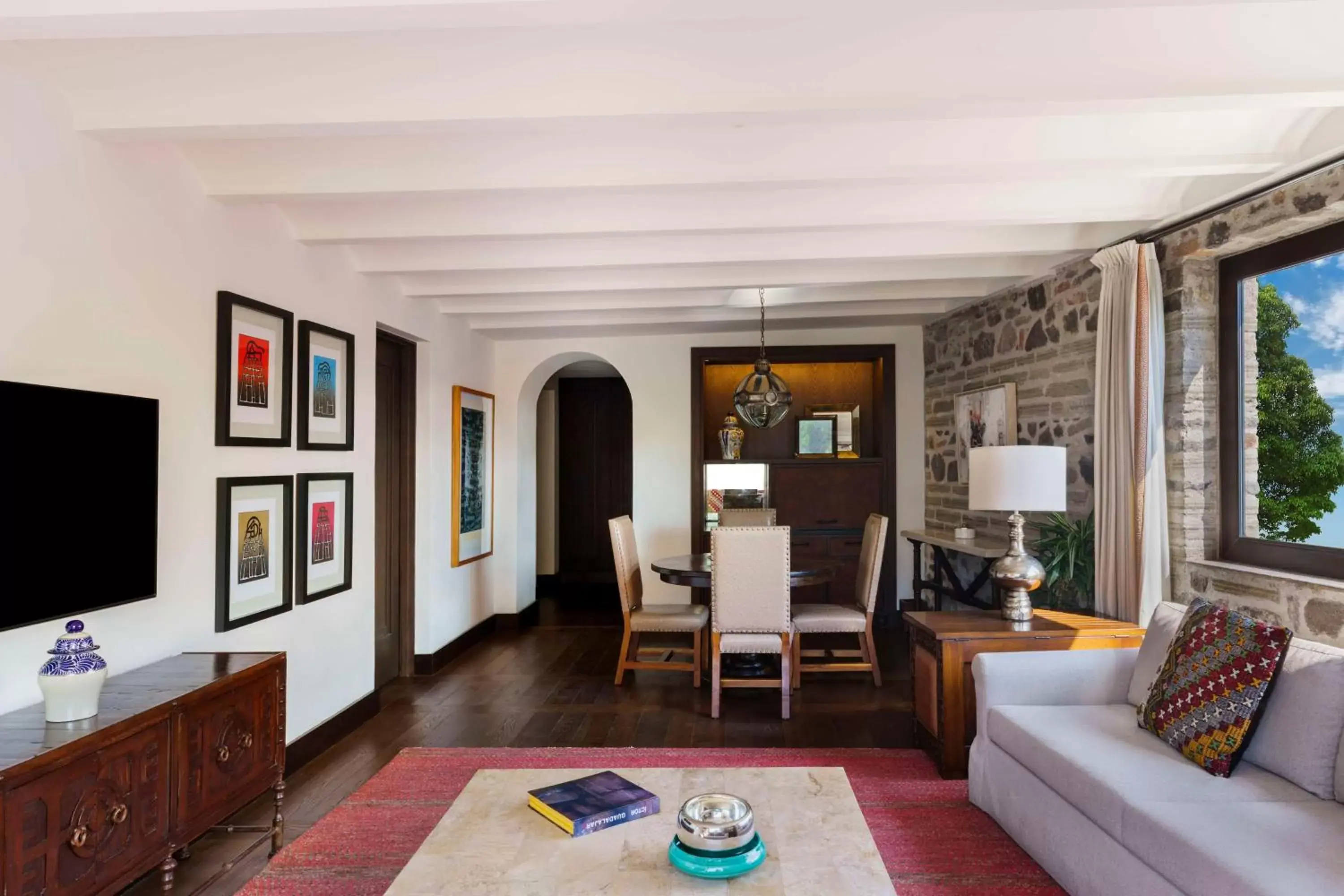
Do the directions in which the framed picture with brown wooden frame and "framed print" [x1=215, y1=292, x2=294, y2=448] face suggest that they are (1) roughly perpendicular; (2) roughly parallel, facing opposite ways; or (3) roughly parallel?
roughly parallel

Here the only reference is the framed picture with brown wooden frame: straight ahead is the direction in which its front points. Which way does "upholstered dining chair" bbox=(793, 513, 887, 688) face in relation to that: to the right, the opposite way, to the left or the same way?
the opposite way

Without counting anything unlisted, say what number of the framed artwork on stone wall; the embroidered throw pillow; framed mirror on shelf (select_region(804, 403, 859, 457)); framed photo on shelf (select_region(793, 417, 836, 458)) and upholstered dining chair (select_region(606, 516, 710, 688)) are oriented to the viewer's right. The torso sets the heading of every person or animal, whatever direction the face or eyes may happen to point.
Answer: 1

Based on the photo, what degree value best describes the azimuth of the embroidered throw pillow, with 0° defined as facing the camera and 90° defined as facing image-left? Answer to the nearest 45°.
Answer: approximately 45°

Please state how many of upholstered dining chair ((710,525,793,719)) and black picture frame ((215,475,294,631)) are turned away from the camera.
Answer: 1

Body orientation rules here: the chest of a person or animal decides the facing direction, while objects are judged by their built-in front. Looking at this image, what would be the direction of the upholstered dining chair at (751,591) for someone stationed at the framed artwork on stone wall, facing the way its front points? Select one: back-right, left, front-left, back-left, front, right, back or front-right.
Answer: front

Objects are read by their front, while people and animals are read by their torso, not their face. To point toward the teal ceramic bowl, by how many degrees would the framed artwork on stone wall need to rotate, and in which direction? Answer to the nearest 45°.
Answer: approximately 45° to its left

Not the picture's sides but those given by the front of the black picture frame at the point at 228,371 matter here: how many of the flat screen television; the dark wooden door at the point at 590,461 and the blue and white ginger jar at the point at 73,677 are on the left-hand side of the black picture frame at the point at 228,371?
1

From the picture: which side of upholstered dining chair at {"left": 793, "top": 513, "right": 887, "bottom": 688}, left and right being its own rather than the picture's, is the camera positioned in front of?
left

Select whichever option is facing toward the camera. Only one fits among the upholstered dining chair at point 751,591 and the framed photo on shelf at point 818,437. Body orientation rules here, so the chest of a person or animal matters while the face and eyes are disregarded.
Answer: the framed photo on shelf

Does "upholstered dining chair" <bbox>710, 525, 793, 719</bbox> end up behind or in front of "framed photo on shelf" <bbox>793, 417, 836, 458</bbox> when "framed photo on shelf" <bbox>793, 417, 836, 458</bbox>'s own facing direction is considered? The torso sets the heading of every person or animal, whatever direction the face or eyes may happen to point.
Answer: in front

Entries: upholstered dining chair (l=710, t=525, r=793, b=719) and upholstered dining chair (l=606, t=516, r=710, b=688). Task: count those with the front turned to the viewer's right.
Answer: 1

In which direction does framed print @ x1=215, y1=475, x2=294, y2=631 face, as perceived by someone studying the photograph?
facing the viewer and to the right of the viewer

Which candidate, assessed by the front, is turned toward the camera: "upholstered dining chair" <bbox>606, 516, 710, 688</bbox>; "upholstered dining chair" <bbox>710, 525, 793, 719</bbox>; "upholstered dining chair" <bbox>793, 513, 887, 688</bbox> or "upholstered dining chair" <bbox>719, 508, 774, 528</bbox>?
"upholstered dining chair" <bbox>719, 508, 774, 528</bbox>

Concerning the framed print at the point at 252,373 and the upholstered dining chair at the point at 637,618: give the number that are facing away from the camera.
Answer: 0

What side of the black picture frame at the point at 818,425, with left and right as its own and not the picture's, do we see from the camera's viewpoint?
front

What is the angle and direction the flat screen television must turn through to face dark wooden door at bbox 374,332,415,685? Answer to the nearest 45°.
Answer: approximately 90° to its left

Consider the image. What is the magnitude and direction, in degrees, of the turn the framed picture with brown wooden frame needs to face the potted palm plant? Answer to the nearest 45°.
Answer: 0° — it already faces it

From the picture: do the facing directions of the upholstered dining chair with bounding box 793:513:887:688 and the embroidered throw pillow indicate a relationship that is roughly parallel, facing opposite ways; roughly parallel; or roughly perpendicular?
roughly parallel

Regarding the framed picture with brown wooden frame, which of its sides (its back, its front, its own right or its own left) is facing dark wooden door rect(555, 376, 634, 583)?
left

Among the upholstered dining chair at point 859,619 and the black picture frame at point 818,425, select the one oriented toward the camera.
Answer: the black picture frame
